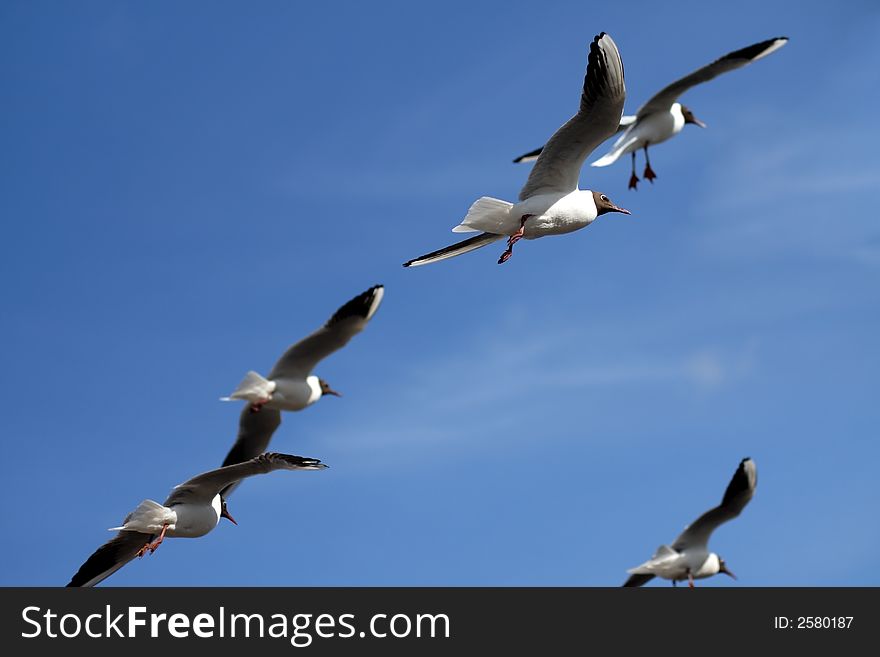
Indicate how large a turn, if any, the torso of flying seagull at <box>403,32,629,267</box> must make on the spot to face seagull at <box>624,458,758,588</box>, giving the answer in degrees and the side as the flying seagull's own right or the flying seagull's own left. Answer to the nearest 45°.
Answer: approximately 90° to the flying seagull's own left

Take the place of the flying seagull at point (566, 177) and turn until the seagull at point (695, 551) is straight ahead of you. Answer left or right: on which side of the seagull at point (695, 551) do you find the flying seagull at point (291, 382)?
left

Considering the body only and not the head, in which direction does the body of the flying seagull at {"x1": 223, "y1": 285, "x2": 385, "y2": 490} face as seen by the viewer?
to the viewer's right

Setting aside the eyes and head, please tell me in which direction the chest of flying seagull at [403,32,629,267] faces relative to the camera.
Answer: to the viewer's right

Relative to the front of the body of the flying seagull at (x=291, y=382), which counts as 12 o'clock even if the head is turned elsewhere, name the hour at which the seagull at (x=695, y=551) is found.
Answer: The seagull is roughly at 12 o'clock from the flying seagull.

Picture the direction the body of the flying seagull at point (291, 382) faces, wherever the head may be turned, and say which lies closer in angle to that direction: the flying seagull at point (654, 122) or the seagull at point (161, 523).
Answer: the flying seagull

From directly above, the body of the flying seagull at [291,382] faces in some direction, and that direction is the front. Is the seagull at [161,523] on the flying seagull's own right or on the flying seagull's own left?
on the flying seagull's own right

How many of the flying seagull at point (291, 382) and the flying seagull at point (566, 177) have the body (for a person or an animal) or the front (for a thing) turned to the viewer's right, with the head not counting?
2

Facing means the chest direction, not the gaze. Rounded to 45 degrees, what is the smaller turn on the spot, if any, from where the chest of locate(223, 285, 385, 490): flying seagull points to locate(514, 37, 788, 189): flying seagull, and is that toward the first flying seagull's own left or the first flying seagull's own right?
0° — it already faces it
